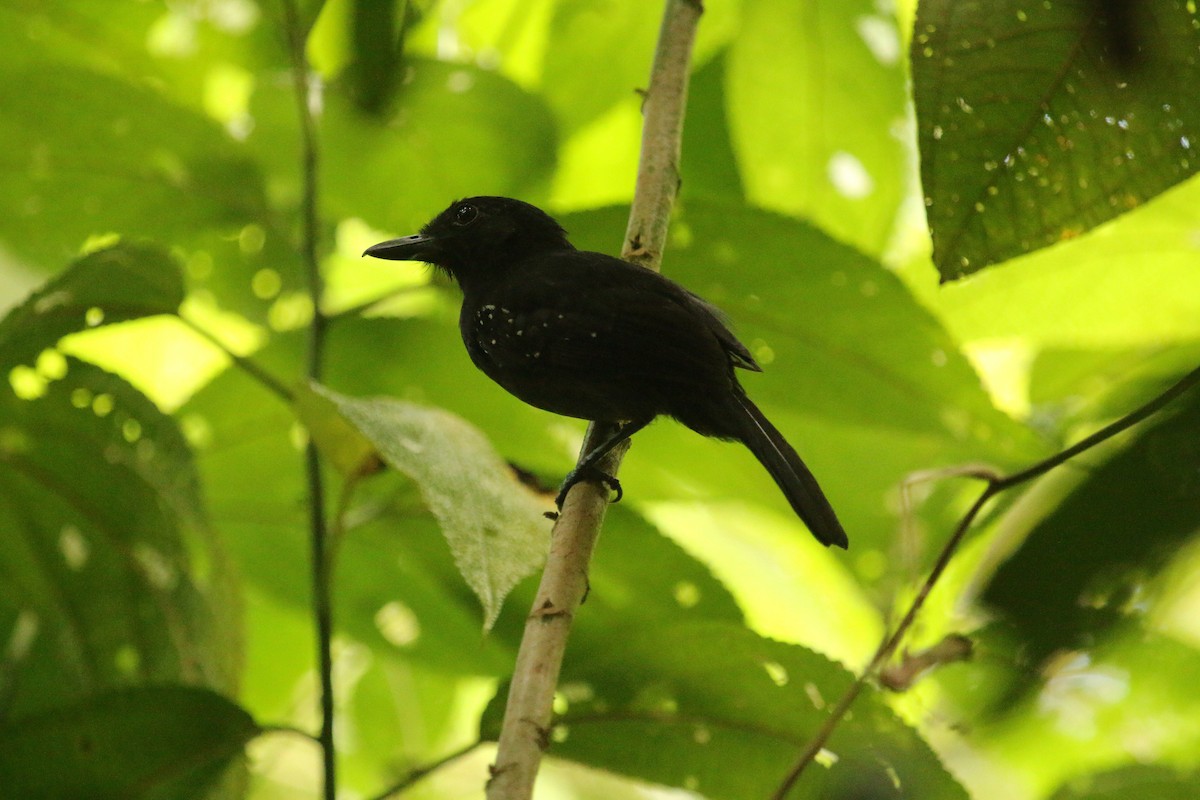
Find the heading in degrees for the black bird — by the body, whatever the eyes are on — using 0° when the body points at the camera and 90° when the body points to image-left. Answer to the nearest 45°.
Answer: approximately 90°

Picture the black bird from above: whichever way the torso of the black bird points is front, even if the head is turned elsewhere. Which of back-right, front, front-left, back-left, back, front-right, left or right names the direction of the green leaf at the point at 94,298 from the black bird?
front
